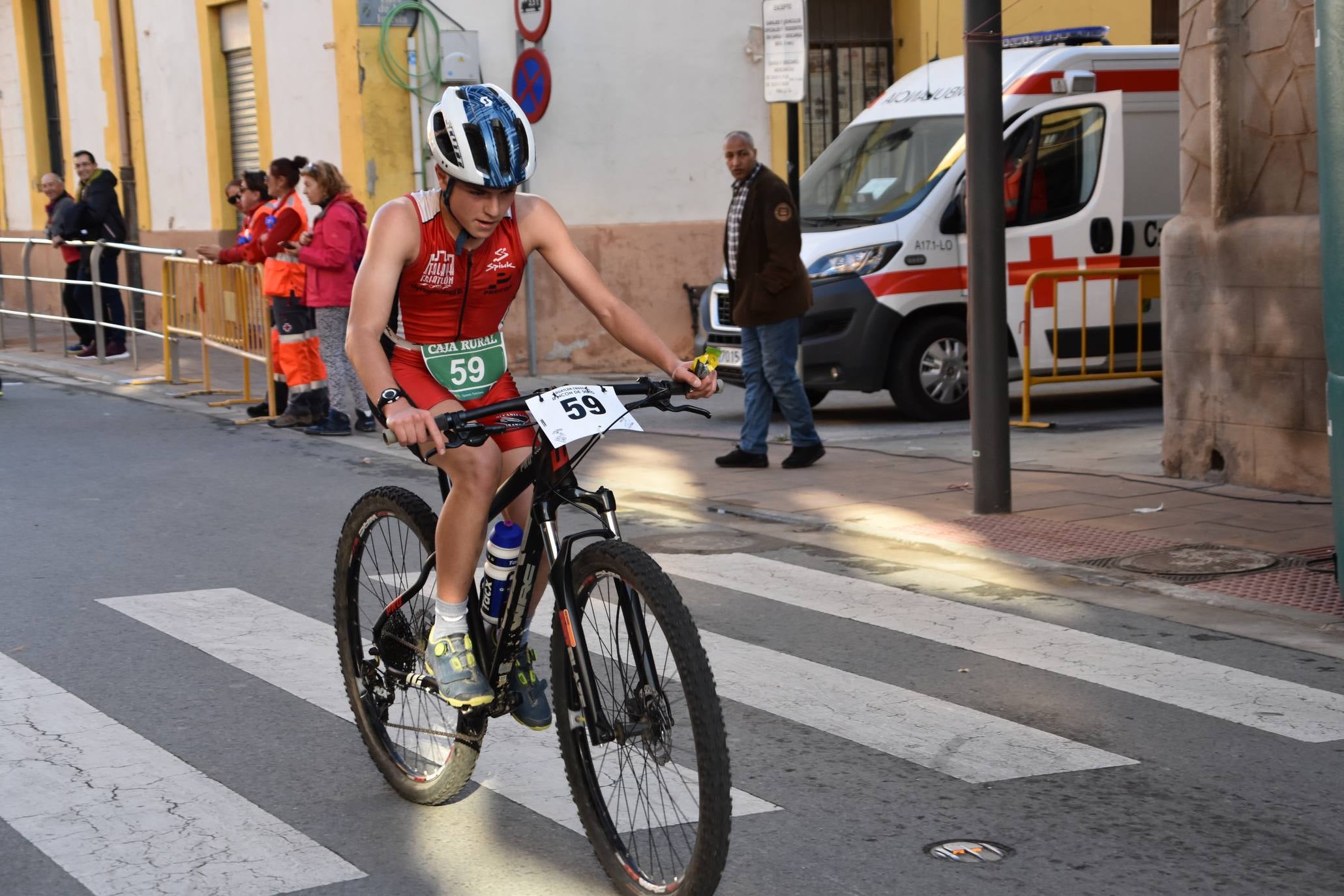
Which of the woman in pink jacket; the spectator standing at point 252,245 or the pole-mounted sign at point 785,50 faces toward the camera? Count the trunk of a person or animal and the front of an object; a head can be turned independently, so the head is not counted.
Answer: the pole-mounted sign

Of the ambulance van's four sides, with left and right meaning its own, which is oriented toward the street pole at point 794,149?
front

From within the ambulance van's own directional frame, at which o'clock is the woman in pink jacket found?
The woman in pink jacket is roughly at 1 o'clock from the ambulance van.

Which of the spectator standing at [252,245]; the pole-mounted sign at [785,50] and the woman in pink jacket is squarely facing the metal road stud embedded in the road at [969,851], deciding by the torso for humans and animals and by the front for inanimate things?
the pole-mounted sign

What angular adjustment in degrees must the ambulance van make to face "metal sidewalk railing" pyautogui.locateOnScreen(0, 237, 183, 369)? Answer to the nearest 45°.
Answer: approximately 45° to its right

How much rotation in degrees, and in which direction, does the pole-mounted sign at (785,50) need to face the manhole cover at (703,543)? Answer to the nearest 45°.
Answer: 0° — it already faces it

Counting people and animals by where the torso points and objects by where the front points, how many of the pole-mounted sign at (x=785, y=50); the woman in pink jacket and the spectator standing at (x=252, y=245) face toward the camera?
1

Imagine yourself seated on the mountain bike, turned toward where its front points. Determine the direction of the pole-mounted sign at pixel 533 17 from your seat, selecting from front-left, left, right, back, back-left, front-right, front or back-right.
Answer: back-left

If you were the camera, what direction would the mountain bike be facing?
facing the viewer and to the right of the viewer
